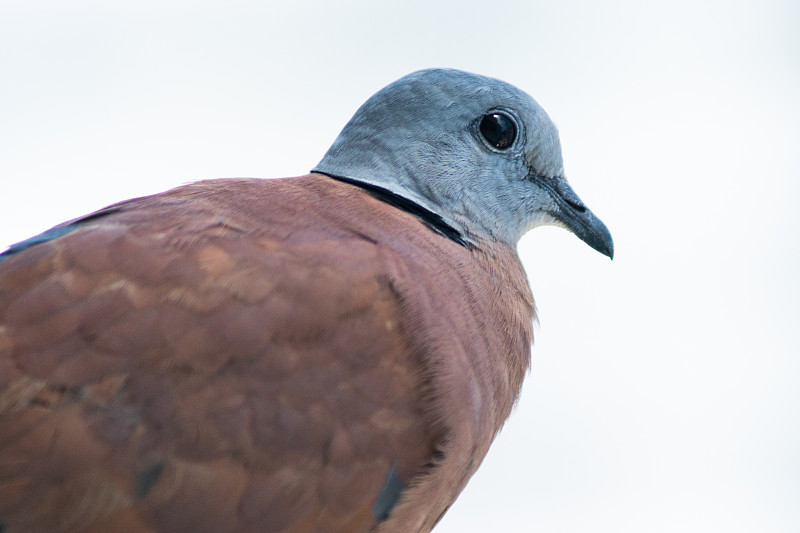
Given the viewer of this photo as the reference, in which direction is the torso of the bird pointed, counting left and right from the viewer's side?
facing to the right of the viewer
